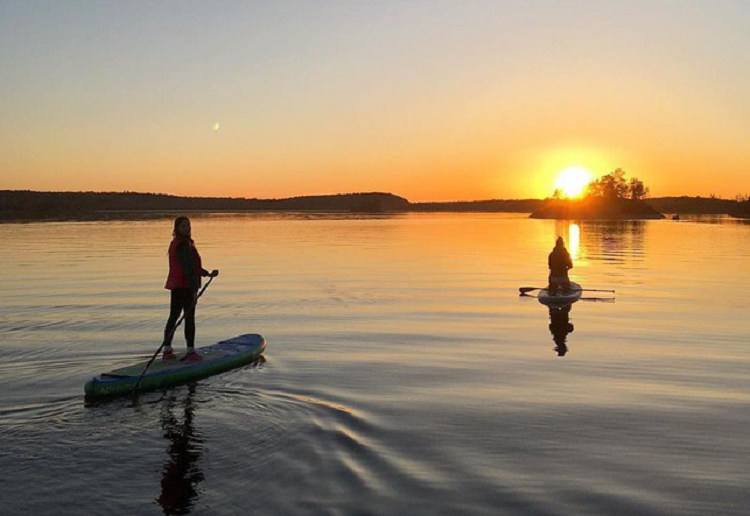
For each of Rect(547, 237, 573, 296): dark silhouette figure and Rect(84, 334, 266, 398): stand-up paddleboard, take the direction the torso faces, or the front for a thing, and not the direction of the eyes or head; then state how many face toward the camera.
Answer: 0

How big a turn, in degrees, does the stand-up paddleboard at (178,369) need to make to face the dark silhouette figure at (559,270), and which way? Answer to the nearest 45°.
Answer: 0° — it already faces them

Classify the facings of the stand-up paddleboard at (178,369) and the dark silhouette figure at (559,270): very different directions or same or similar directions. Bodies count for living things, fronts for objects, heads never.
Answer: same or similar directions

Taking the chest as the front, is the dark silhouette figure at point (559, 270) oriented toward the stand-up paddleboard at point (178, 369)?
no

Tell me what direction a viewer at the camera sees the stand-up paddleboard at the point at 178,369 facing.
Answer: facing away from the viewer and to the right of the viewer

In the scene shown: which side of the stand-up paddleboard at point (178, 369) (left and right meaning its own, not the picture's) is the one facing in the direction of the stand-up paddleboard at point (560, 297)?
front

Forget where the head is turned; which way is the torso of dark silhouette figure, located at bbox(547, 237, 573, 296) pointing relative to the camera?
away from the camera

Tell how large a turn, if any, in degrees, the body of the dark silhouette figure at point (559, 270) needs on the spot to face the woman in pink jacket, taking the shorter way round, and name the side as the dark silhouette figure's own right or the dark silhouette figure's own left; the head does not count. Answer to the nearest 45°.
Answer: approximately 135° to the dark silhouette figure's own left
